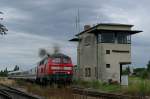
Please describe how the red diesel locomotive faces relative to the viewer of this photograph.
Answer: facing the viewer and to the right of the viewer
